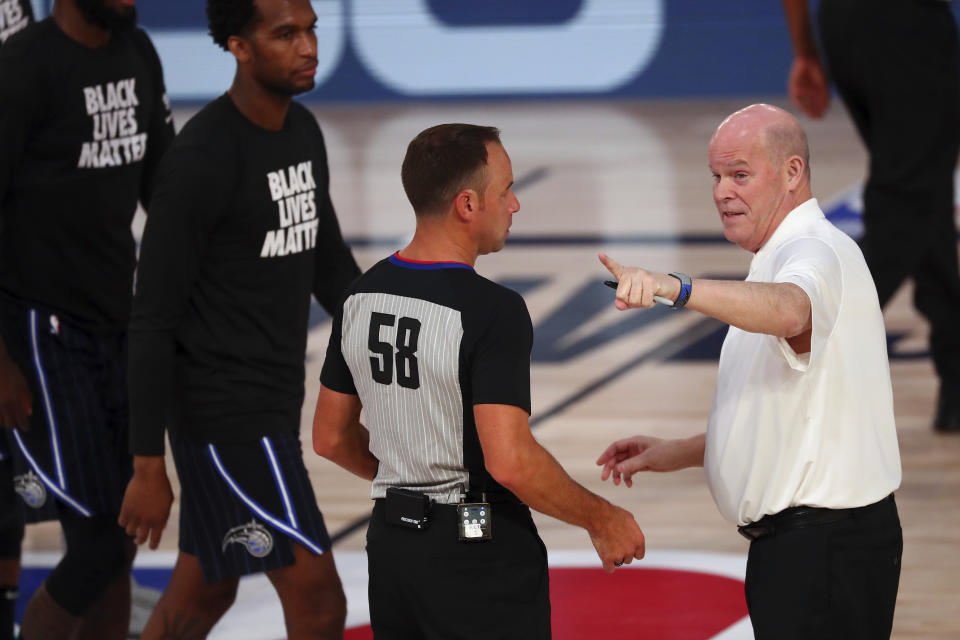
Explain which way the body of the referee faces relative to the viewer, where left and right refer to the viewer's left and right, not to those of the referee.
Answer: facing away from the viewer and to the right of the viewer

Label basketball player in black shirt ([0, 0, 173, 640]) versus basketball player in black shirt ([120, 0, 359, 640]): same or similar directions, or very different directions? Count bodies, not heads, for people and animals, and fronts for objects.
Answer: same or similar directions

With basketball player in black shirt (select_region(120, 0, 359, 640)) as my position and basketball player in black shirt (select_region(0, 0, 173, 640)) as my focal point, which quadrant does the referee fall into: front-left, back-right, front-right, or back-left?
back-left

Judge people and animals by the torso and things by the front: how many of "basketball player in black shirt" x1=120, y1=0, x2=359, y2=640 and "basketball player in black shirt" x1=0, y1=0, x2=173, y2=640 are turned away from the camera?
0

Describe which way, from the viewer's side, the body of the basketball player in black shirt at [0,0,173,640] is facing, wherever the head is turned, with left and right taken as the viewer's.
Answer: facing the viewer and to the right of the viewer

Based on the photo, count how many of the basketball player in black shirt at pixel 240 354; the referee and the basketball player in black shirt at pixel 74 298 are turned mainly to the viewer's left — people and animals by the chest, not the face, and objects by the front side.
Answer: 0

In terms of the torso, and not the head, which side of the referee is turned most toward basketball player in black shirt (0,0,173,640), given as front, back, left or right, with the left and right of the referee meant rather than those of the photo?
left

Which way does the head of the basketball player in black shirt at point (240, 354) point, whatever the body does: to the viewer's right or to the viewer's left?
to the viewer's right
